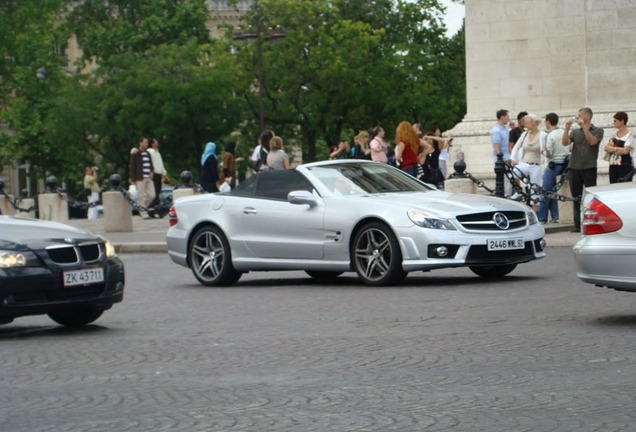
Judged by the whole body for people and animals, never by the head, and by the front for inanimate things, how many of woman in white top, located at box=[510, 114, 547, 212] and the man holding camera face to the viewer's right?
0

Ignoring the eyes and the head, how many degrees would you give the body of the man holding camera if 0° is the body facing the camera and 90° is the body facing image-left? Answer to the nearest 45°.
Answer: approximately 45°

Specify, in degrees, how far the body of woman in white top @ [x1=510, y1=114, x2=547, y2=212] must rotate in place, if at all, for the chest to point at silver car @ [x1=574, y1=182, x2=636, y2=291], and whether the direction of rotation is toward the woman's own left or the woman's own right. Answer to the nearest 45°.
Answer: approximately 45° to the woman's own left

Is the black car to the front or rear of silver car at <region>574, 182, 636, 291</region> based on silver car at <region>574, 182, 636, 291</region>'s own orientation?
to the rear

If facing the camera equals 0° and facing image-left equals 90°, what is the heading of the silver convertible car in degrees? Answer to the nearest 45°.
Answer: approximately 315°
